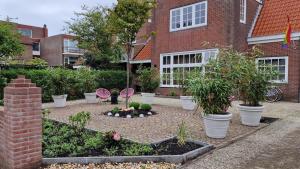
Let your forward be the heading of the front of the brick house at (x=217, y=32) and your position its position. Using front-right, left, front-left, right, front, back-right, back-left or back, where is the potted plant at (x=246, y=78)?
front-left

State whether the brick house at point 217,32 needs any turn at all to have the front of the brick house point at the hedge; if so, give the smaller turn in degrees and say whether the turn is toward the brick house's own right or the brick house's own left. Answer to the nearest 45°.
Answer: approximately 45° to the brick house's own right

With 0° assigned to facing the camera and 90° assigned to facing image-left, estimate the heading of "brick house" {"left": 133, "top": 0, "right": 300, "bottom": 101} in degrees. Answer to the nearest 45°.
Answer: approximately 45°

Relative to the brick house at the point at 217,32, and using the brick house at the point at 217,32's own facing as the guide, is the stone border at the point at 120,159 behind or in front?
in front

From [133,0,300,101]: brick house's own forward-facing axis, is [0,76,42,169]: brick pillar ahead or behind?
ahead

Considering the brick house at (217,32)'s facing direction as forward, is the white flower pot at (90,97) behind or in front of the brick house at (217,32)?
in front
